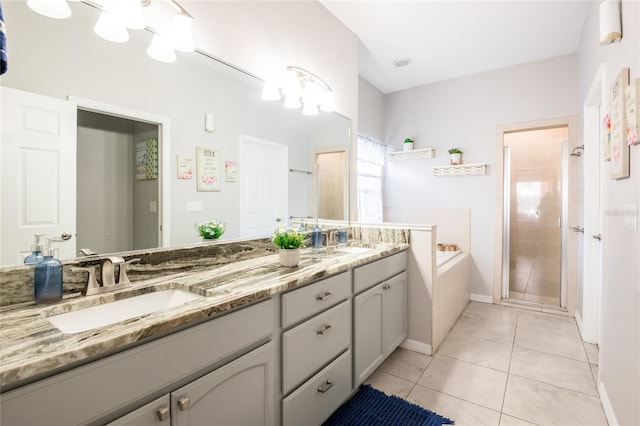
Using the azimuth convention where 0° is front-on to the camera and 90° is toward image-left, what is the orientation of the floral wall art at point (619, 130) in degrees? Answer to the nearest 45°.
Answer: approximately 90°

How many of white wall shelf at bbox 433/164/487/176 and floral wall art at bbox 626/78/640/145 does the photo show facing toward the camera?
1

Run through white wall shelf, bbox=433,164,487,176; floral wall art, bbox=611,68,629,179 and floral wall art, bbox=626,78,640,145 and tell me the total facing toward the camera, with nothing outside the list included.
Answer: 1

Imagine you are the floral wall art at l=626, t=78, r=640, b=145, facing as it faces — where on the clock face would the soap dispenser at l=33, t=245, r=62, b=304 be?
The soap dispenser is roughly at 10 o'clock from the floral wall art.

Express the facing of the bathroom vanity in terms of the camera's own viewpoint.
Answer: facing the viewer and to the right of the viewer

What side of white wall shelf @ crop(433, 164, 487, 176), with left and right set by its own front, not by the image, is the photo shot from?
front

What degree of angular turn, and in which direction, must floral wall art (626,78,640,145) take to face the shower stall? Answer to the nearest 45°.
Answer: approximately 90° to its right

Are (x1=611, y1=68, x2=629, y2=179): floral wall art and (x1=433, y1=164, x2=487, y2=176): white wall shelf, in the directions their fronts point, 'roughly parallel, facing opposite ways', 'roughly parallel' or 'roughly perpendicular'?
roughly perpendicular

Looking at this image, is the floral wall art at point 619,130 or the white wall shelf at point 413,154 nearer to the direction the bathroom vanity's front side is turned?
the floral wall art

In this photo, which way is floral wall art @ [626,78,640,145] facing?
to the viewer's left

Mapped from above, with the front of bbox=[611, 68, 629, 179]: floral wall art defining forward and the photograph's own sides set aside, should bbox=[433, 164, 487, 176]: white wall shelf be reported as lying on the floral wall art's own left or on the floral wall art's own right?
on the floral wall art's own right
